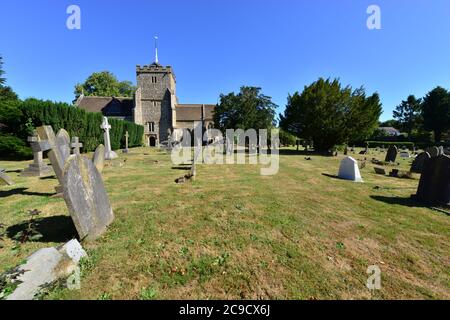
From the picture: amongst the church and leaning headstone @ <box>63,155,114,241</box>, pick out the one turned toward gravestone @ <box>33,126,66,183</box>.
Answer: the church

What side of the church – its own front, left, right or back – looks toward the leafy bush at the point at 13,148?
front

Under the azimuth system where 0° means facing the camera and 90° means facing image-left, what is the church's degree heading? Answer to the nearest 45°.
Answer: approximately 0°

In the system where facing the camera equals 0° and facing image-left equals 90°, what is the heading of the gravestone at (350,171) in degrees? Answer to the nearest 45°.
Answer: approximately 45°

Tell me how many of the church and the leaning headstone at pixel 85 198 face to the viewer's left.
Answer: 0

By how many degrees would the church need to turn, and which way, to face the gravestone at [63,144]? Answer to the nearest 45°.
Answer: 0° — it already faces it

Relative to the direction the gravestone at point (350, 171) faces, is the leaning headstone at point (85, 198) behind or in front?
in front

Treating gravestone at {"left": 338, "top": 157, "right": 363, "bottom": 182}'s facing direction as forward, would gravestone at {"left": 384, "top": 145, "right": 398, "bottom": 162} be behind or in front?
behind

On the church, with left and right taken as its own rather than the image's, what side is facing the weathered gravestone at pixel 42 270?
front

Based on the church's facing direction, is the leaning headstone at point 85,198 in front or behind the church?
in front

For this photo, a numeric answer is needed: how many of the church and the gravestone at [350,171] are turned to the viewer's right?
0
